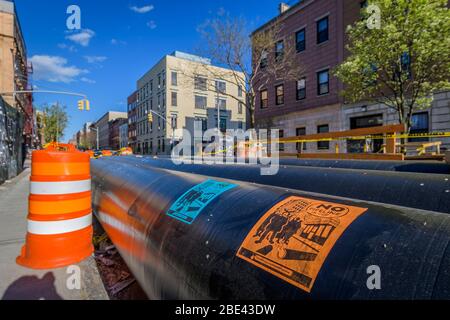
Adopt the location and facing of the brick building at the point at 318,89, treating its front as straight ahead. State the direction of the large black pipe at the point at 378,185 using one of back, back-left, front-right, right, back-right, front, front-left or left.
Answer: front-left

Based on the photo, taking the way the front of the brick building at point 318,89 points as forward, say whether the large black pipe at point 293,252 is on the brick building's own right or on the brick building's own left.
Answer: on the brick building's own left

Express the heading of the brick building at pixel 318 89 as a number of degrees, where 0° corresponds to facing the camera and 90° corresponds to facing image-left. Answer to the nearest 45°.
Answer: approximately 45°

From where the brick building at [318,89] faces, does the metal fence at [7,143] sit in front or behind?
in front
